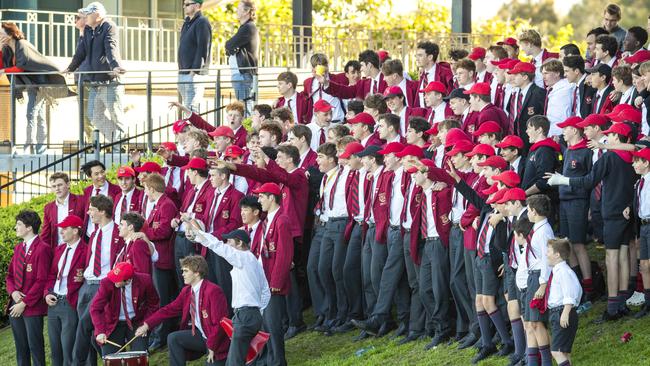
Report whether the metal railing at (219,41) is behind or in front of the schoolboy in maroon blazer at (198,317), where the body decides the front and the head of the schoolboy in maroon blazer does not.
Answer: behind

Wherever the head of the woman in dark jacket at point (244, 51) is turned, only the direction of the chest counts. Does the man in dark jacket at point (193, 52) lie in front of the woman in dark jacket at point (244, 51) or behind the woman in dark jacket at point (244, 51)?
in front

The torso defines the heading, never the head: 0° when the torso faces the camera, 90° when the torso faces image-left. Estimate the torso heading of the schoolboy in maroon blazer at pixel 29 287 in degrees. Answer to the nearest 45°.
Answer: approximately 45°

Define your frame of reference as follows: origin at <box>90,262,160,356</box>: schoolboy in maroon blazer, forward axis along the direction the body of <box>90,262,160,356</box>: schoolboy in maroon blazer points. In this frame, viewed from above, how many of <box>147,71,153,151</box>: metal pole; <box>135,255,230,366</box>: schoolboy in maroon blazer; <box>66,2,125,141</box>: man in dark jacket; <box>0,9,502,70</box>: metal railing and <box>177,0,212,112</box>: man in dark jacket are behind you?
4

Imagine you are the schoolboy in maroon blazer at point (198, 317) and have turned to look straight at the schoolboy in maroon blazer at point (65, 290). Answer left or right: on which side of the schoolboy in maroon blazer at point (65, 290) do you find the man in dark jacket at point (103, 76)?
right

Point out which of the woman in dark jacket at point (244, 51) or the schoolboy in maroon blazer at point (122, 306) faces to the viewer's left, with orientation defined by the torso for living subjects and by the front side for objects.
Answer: the woman in dark jacket

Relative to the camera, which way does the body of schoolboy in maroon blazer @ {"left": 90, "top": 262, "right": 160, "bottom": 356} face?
toward the camera

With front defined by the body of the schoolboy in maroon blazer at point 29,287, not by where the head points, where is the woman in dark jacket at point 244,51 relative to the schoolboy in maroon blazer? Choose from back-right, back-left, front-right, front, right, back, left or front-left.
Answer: back

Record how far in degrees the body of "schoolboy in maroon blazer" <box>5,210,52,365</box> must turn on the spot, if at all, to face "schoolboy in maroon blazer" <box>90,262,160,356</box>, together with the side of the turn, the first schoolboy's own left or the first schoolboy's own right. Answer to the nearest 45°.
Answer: approximately 90° to the first schoolboy's own left

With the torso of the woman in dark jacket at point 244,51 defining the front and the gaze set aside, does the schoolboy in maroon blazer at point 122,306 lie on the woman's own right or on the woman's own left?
on the woman's own left

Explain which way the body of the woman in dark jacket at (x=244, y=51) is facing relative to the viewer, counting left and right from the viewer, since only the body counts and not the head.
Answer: facing to the left of the viewer

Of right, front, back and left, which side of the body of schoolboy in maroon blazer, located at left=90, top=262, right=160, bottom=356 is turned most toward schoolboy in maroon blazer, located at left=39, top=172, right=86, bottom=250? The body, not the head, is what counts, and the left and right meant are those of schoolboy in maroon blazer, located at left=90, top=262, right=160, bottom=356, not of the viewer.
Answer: back

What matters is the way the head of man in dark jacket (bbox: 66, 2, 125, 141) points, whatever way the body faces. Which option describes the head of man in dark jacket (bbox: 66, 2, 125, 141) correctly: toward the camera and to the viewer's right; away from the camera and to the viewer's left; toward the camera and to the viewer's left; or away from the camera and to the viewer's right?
toward the camera and to the viewer's left
